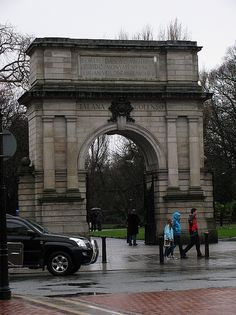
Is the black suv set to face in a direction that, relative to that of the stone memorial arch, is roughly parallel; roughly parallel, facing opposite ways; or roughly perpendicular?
roughly perpendicular

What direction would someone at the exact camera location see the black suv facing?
facing to the right of the viewer

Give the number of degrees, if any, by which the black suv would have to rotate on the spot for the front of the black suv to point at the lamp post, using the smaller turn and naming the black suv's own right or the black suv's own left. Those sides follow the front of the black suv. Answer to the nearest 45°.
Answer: approximately 90° to the black suv's own right

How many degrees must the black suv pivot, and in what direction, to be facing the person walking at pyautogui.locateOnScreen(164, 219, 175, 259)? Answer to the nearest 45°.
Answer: approximately 45° to its left

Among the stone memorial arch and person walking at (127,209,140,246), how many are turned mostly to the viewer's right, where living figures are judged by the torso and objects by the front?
0

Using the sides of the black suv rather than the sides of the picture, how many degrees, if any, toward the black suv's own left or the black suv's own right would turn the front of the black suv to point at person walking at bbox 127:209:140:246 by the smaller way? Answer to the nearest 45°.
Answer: approximately 90° to the black suv's own left
